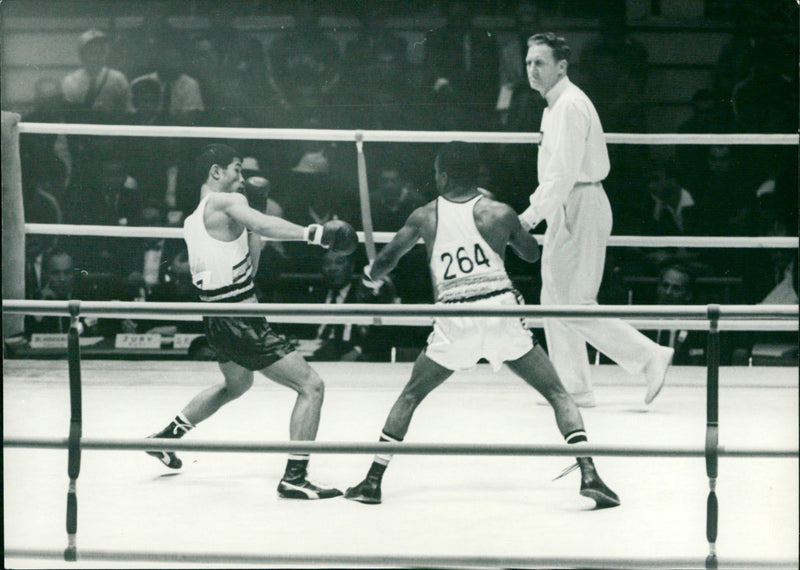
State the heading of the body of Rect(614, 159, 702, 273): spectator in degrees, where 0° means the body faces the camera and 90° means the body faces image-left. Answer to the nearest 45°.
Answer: approximately 0°

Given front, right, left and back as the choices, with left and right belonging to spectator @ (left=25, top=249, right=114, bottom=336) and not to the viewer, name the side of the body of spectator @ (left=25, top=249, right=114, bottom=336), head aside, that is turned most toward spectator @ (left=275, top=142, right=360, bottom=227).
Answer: left

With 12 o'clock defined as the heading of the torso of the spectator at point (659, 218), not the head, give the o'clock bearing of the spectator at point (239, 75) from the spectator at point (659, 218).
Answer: the spectator at point (239, 75) is roughly at 3 o'clock from the spectator at point (659, 218).

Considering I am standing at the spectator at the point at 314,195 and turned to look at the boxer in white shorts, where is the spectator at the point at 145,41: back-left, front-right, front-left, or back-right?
back-right

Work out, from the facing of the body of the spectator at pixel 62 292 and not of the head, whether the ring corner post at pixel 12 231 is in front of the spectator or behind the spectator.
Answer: in front

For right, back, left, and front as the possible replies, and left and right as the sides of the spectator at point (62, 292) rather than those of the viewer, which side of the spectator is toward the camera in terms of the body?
front

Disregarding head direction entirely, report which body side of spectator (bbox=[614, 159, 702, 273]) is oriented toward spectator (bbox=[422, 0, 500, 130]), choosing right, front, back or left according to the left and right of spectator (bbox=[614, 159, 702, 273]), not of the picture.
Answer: right

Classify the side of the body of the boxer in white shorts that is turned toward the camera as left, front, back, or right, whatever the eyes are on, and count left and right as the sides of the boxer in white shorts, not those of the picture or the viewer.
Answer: back

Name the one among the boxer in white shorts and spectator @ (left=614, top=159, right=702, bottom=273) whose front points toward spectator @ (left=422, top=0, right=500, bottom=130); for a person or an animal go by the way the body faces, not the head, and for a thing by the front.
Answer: the boxer in white shorts

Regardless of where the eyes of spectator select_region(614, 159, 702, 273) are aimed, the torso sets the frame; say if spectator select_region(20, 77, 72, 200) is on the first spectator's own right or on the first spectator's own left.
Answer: on the first spectator's own right

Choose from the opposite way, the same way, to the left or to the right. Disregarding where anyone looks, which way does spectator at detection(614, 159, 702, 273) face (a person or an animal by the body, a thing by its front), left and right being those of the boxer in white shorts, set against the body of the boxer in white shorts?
the opposite way

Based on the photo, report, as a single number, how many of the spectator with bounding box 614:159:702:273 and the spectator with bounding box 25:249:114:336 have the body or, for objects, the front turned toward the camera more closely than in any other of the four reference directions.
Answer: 2
